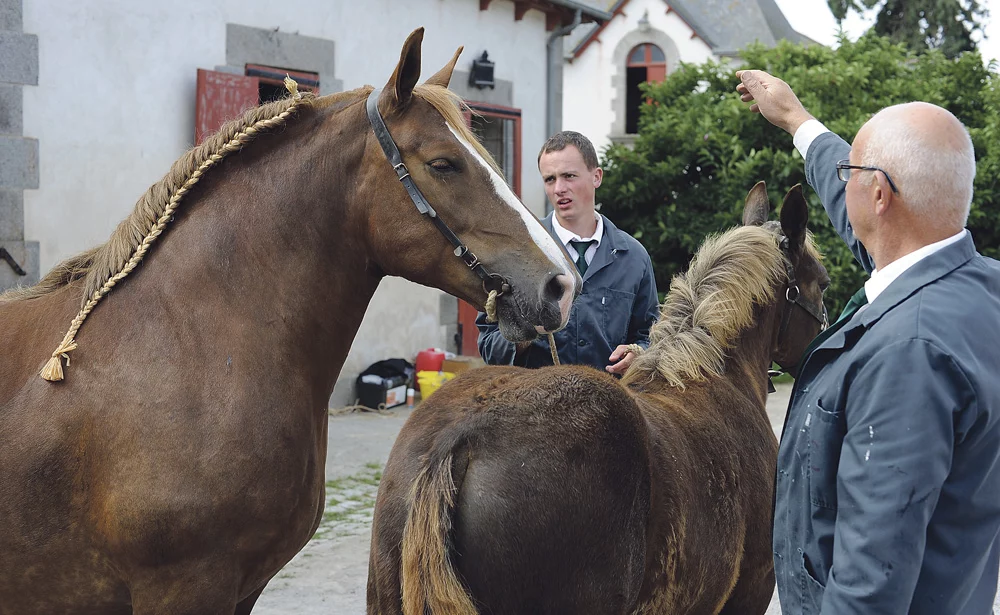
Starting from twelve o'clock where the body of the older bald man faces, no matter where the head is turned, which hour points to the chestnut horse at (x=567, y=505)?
The chestnut horse is roughly at 1 o'clock from the older bald man.

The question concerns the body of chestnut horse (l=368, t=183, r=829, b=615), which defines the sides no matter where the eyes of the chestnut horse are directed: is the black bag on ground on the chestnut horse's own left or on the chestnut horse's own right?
on the chestnut horse's own left

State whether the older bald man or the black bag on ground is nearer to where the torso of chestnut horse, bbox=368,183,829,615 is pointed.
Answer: the black bag on ground

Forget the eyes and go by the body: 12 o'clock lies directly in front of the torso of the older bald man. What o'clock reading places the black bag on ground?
The black bag on ground is roughly at 2 o'clock from the older bald man.

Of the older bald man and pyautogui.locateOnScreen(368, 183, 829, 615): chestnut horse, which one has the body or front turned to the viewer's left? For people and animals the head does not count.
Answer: the older bald man

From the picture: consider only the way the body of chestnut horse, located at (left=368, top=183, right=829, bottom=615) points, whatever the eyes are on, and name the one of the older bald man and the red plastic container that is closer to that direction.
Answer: the red plastic container

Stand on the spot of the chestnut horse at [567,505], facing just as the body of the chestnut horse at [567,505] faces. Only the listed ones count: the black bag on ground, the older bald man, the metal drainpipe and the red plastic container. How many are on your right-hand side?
1

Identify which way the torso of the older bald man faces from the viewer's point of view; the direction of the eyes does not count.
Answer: to the viewer's left

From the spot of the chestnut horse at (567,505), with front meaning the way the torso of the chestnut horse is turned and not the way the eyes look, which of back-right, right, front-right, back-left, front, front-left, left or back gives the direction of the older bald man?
right

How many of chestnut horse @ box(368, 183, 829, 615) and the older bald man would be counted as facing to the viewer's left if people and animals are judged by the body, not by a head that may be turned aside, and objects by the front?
1

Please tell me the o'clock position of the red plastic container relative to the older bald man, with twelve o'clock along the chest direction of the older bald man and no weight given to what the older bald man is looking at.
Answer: The red plastic container is roughly at 2 o'clock from the older bald man.

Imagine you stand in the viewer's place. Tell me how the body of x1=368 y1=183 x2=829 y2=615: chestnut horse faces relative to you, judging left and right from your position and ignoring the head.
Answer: facing away from the viewer and to the right of the viewer
